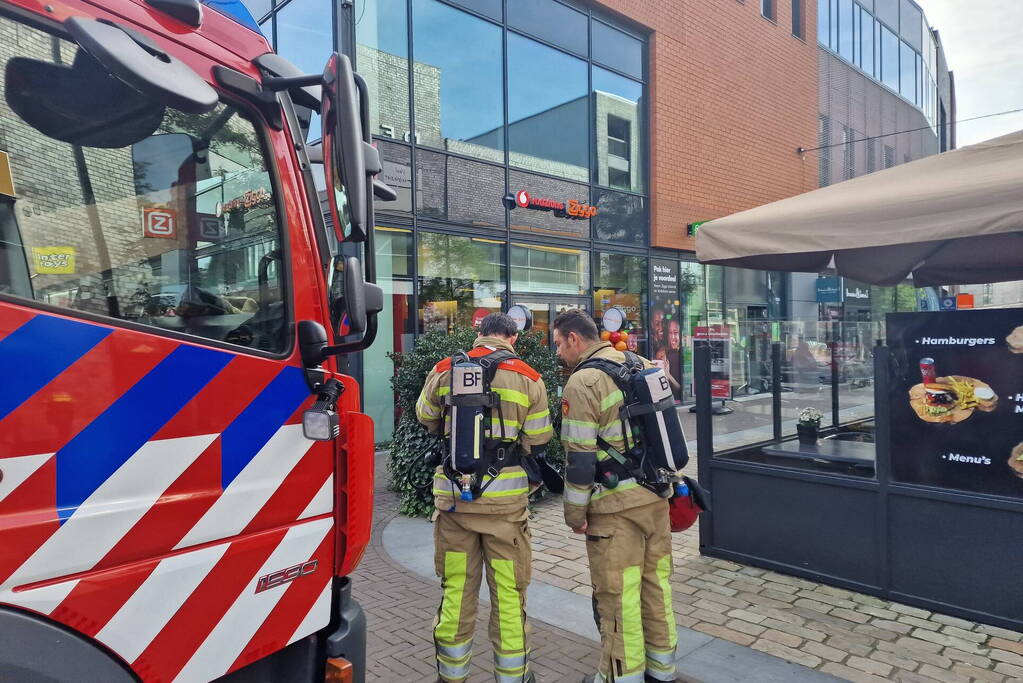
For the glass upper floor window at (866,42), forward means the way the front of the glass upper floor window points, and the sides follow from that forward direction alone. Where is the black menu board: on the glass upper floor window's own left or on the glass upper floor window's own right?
on the glass upper floor window's own left

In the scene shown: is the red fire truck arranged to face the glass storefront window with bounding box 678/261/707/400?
yes

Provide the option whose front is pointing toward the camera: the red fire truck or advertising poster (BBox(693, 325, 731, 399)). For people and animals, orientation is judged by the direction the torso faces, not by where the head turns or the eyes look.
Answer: the advertising poster

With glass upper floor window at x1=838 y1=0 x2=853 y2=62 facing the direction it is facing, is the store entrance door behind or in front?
in front

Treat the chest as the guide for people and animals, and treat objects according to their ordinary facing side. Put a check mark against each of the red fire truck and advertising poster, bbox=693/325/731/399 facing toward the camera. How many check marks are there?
1

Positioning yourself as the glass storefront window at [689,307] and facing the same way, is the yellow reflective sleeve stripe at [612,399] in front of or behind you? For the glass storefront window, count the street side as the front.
in front

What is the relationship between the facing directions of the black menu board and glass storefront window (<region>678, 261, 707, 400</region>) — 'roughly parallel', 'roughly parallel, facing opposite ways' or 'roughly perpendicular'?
roughly parallel

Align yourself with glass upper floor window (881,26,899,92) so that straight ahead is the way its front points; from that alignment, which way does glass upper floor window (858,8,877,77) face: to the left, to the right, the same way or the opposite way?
the same way

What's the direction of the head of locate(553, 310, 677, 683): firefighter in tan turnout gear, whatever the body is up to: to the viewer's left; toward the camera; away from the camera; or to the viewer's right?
to the viewer's left

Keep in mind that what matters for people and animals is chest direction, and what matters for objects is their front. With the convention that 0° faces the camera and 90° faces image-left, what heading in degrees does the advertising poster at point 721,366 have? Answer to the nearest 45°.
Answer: approximately 0°

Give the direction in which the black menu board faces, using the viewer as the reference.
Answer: facing the viewer and to the left of the viewer

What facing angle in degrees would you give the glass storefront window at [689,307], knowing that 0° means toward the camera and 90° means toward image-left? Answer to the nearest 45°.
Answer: approximately 45°
